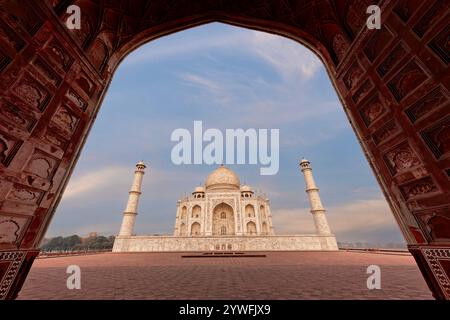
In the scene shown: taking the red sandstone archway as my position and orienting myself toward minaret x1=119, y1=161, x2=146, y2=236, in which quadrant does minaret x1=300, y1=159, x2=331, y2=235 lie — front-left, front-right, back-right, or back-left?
front-right

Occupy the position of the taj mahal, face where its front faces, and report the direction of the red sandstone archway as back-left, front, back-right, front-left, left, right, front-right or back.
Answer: front

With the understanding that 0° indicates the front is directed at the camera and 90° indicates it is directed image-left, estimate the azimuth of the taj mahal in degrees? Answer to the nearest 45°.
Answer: approximately 0°
